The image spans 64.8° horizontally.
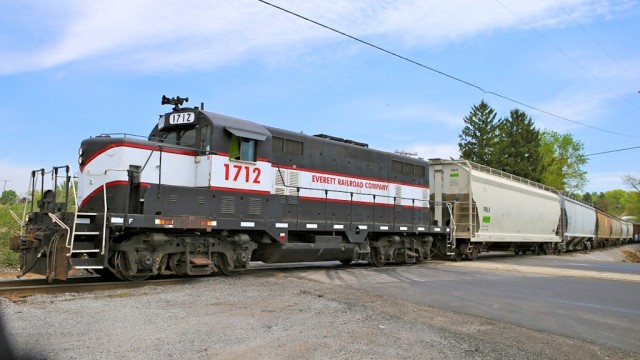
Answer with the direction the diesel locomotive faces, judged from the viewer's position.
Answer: facing the viewer and to the left of the viewer
